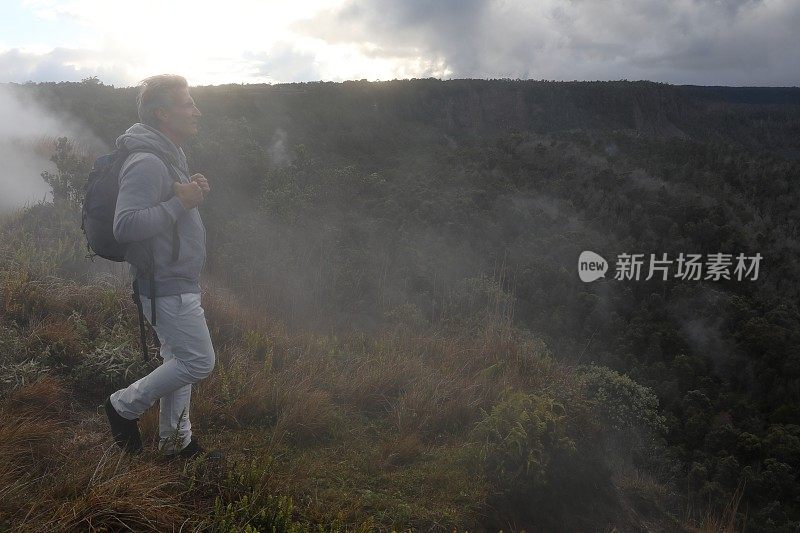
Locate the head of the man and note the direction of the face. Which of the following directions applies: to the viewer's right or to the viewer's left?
to the viewer's right

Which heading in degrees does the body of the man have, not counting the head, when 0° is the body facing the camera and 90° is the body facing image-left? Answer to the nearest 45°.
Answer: approximately 270°
